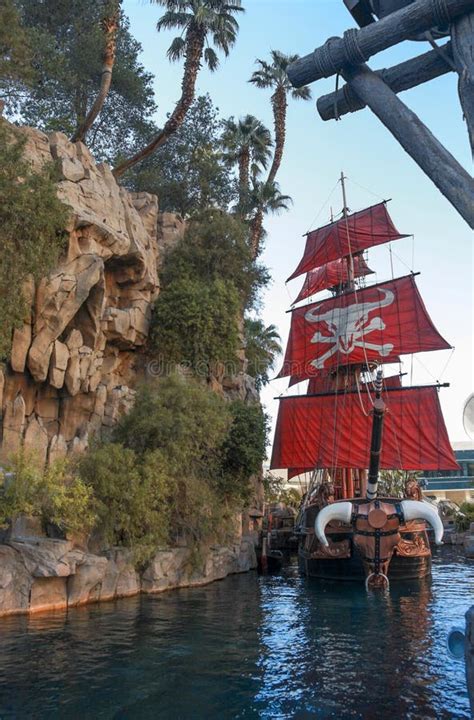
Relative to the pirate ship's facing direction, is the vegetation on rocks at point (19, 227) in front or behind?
in front

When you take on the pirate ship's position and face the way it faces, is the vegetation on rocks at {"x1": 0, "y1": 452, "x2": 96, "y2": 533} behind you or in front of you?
in front

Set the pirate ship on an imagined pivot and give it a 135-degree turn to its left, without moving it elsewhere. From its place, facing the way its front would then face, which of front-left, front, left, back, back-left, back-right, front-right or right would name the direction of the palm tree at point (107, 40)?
back

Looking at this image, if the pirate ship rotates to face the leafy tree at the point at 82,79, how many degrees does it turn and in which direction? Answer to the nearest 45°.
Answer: approximately 45° to its right

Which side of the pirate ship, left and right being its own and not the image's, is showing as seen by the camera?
front
